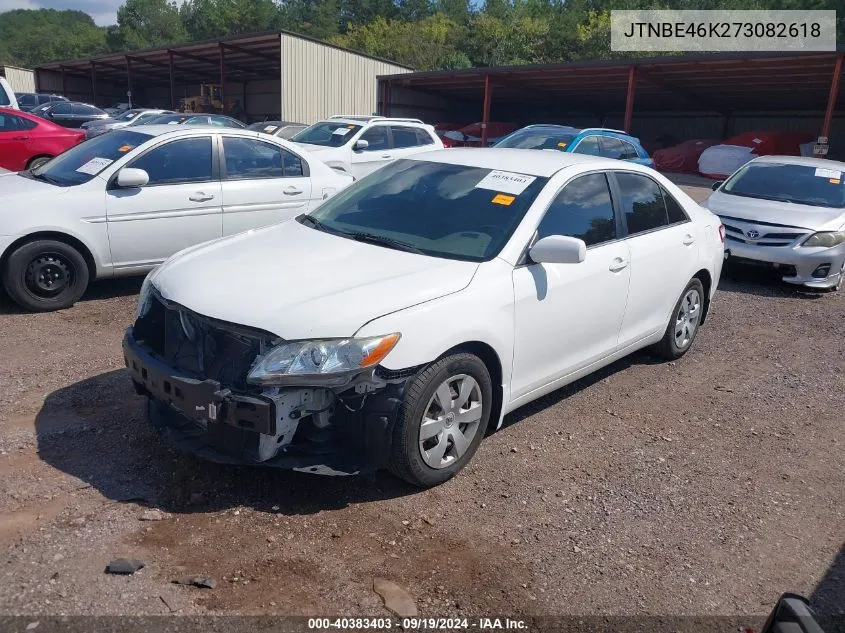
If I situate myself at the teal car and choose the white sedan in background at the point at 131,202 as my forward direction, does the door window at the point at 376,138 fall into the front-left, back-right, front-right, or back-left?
front-right

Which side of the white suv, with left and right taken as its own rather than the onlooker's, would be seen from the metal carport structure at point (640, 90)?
back

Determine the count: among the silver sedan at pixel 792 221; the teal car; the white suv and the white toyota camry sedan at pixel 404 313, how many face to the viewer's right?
0

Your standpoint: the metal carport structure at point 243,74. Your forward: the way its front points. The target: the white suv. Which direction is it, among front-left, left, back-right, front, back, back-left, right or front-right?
front-left

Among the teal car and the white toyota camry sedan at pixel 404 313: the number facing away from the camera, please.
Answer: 0

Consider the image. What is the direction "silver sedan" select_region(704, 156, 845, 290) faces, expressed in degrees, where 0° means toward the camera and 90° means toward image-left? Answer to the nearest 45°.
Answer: approximately 45°

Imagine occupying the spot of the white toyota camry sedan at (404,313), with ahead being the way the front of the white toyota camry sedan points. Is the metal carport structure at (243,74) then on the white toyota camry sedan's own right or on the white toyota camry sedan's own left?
on the white toyota camry sedan's own right

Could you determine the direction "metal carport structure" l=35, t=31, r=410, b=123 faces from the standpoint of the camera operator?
facing the viewer and to the left of the viewer

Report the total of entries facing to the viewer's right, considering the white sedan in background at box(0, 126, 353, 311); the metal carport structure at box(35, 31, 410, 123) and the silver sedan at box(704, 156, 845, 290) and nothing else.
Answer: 0

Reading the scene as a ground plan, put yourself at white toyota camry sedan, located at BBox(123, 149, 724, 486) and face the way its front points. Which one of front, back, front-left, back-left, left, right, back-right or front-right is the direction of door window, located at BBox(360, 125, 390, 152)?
back-right

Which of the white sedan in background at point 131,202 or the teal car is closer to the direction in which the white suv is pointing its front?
the white sedan in background

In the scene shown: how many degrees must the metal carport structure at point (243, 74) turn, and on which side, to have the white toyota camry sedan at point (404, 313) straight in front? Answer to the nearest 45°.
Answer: approximately 45° to its left

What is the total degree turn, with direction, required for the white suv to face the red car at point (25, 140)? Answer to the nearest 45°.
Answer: approximately 45° to its right

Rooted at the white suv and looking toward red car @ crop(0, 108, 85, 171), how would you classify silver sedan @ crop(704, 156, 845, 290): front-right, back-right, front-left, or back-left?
back-left

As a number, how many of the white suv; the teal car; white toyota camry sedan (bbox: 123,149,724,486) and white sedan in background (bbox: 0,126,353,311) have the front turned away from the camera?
0
